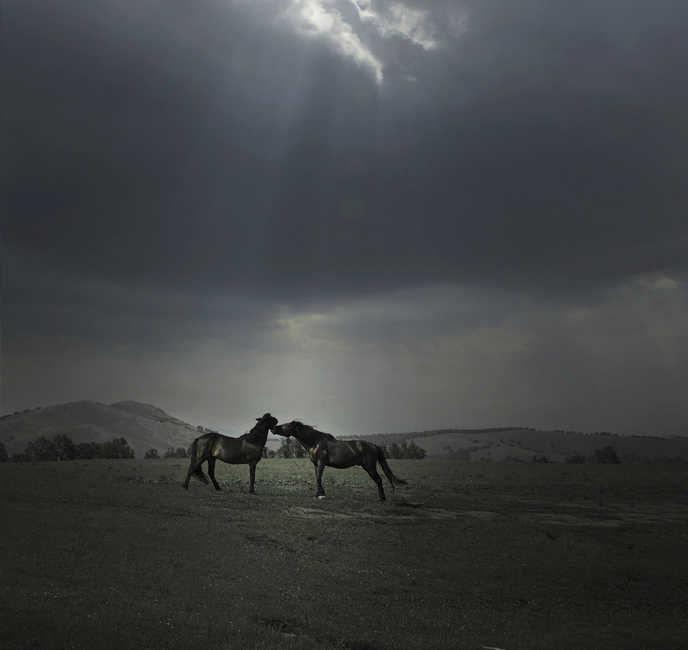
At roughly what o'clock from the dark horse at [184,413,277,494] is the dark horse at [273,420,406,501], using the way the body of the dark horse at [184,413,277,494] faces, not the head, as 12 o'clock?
the dark horse at [273,420,406,501] is roughly at 12 o'clock from the dark horse at [184,413,277,494].

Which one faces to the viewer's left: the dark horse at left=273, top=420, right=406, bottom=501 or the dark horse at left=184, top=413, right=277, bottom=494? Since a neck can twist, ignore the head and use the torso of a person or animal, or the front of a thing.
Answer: the dark horse at left=273, top=420, right=406, bottom=501

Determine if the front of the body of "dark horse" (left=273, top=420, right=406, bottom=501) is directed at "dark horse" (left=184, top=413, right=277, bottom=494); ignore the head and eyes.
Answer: yes

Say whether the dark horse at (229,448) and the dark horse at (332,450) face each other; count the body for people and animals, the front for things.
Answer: yes

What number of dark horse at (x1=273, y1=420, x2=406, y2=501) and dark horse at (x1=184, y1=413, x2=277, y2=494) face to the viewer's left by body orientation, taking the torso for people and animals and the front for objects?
1

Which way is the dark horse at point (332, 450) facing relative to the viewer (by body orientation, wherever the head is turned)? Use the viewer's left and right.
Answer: facing to the left of the viewer

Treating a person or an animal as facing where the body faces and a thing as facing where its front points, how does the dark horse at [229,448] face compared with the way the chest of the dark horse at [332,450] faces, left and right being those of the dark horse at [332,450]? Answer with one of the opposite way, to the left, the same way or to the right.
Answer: the opposite way

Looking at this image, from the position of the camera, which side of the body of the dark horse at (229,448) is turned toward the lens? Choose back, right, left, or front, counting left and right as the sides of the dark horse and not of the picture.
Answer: right
